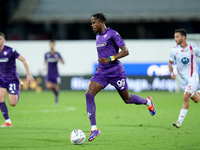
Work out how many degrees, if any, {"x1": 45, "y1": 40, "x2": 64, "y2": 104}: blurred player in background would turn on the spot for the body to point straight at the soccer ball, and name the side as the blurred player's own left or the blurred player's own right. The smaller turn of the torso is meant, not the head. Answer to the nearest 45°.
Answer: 0° — they already face it

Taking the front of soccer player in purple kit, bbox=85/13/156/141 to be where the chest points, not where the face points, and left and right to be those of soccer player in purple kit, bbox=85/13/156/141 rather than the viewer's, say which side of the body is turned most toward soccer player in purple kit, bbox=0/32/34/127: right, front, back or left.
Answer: right

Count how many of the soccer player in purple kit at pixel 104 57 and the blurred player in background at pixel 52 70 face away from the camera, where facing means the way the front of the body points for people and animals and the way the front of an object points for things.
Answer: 0

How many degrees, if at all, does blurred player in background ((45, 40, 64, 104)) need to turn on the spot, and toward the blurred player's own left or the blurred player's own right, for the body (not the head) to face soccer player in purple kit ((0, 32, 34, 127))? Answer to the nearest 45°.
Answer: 0° — they already face them

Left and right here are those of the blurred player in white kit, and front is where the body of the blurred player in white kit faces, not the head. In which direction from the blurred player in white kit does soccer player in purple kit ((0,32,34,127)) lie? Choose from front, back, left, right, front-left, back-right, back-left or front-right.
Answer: front-right

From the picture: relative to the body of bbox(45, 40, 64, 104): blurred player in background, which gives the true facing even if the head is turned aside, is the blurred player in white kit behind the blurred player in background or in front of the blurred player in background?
in front

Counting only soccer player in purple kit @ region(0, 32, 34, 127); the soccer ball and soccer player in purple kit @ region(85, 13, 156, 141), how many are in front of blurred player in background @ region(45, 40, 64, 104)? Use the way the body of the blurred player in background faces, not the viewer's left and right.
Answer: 3

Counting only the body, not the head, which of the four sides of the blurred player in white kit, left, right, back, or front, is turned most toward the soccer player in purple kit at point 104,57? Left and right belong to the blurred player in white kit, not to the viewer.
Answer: front

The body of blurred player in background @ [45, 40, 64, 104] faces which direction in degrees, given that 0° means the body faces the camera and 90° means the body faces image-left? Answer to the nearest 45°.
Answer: approximately 0°

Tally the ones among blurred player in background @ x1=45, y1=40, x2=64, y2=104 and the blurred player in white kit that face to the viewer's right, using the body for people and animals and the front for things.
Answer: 0

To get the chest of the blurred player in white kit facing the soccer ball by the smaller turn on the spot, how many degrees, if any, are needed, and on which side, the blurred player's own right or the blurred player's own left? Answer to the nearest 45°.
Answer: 0° — they already face it
